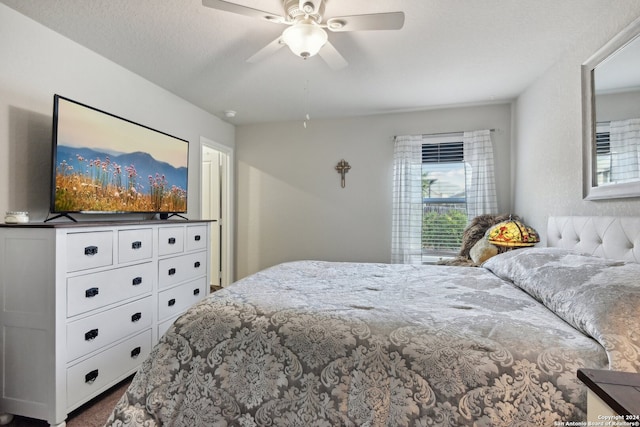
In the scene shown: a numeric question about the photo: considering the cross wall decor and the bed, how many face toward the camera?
1

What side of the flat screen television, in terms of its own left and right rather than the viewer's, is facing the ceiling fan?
front

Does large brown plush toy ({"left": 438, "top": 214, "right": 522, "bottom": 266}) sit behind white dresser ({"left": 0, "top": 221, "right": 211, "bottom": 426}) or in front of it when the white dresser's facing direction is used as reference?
in front

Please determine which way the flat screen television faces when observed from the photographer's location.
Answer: facing the viewer and to the right of the viewer

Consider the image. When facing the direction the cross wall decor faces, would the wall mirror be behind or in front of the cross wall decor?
in front

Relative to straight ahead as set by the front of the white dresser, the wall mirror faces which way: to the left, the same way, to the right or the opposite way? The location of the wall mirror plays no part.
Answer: the opposite way

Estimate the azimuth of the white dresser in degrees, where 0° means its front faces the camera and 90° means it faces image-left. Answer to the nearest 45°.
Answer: approximately 315°

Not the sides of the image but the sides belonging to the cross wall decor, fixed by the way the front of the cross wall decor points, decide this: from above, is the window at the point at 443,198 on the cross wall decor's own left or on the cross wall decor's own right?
on the cross wall decor's own left

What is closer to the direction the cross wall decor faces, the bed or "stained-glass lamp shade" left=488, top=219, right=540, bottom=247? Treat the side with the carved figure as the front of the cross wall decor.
the bed

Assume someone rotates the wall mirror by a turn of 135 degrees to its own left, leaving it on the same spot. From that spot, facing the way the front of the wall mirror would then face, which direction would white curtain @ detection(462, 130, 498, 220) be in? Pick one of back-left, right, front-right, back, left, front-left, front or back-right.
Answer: back-left

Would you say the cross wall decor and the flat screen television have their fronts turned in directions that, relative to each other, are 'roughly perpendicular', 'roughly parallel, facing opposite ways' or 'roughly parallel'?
roughly perpendicular

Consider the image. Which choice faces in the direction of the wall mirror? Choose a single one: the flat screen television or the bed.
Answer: the flat screen television

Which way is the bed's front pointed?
to the viewer's left

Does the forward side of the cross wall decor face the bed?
yes

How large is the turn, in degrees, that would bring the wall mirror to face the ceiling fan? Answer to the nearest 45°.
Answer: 0° — it already faces it

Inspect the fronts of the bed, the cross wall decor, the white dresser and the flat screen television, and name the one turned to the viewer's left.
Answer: the bed

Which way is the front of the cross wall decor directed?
toward the camera

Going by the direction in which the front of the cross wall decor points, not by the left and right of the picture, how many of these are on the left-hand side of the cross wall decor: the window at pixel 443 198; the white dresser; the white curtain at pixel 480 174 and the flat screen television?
2

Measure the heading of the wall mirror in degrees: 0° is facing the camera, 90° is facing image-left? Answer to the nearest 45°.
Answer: approximately 45°

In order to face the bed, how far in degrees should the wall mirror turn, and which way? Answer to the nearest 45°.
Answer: approximately 45° to its left

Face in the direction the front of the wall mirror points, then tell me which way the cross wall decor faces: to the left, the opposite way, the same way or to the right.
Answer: to the left
